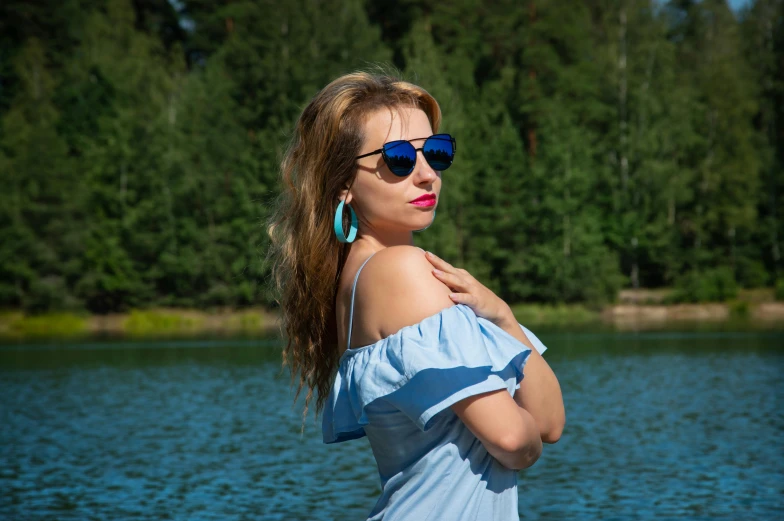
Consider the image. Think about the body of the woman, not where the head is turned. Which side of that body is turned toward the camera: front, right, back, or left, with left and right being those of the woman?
right

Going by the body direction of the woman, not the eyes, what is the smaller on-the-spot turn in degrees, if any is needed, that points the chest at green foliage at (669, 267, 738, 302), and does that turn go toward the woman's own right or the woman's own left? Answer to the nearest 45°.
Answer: approximately 90° to the woman's own left

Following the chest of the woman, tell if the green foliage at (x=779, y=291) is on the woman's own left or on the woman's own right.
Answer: on the woman's own left
